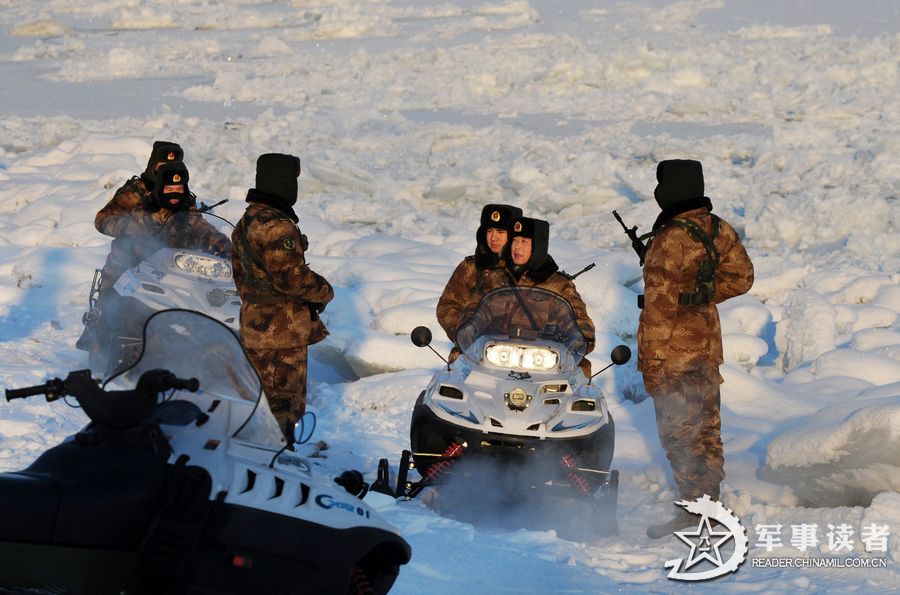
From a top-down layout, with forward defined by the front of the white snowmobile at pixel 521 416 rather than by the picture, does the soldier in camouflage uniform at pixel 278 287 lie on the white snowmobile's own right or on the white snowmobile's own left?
on the white snowmobile's own right

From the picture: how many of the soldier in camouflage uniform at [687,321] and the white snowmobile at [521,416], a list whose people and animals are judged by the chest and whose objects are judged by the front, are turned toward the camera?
1

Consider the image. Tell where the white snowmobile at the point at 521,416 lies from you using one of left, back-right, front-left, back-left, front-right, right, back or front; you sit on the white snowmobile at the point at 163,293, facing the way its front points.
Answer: front

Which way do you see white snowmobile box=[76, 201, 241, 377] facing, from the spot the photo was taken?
facing the viewer and to the right of the viewer

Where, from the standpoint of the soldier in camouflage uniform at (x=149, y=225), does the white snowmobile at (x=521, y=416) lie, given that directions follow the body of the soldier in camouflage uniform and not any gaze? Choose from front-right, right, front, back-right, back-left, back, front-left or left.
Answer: front

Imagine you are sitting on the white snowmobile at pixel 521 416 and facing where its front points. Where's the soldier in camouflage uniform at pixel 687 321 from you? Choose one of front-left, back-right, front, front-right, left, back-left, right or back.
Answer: left

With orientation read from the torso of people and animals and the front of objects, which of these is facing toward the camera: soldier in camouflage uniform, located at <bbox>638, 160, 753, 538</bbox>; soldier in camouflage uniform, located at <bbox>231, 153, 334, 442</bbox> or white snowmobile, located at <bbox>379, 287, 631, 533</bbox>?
the white snowmobile

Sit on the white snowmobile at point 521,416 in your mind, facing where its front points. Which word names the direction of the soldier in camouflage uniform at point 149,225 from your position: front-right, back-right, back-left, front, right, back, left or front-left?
back-right

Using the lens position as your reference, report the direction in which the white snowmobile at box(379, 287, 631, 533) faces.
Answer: facing the viewer

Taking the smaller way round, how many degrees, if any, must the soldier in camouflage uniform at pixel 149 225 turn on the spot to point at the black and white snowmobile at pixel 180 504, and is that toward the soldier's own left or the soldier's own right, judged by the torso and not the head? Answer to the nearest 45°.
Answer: approximately 45° to the soldier's own right

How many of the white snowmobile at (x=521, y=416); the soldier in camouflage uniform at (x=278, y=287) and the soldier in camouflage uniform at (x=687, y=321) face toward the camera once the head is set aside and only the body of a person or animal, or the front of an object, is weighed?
1
